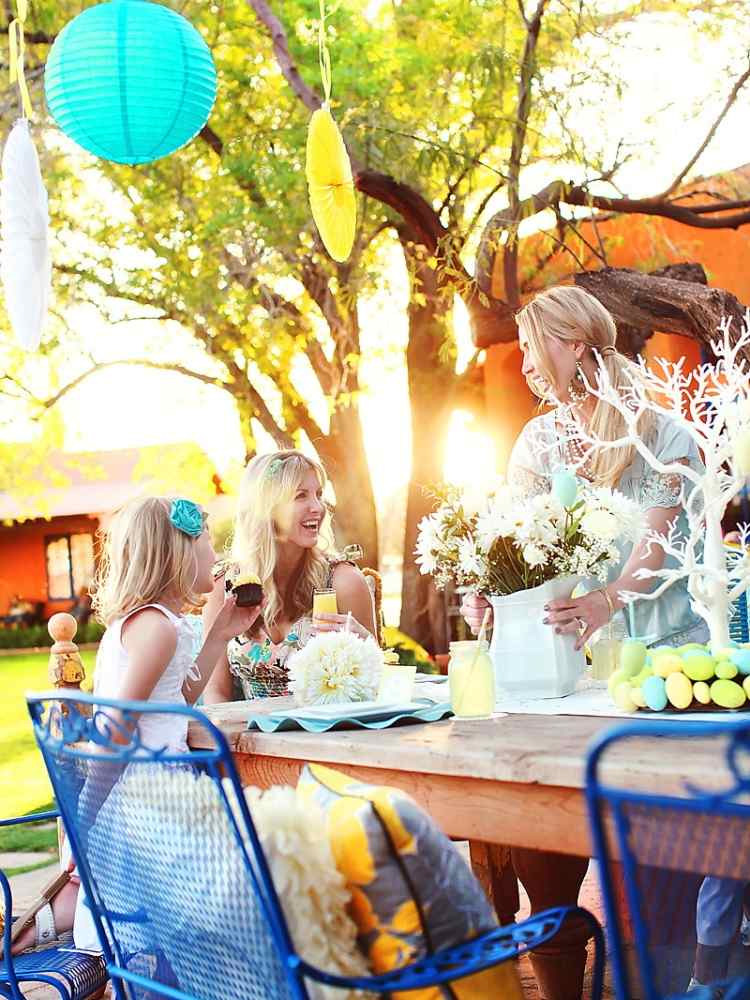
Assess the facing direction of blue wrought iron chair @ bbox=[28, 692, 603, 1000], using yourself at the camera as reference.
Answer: facing away from the viewer and to the right of the viewer

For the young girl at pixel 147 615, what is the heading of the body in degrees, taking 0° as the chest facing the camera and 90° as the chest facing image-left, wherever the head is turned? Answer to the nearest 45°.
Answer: approximately 270°

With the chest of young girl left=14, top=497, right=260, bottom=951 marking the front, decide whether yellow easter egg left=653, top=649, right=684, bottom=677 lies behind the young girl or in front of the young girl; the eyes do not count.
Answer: in front

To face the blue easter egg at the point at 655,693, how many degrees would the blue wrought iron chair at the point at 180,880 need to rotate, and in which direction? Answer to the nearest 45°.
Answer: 0° — it already faces it

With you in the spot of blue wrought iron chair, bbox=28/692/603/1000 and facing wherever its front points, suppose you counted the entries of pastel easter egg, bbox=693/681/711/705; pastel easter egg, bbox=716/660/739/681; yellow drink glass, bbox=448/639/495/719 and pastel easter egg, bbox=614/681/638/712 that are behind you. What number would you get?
0

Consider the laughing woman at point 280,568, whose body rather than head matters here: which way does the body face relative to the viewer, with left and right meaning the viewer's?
facing the viewer and to the right of the viewer

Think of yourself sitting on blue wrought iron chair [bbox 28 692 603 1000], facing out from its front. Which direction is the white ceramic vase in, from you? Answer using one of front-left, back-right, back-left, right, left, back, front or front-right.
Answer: front

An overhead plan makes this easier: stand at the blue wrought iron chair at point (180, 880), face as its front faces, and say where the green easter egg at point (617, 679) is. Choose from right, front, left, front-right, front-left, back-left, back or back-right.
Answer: front

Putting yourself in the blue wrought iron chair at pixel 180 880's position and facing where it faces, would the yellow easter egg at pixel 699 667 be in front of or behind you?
in front

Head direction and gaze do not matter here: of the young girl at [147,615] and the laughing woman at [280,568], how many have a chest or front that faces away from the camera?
0

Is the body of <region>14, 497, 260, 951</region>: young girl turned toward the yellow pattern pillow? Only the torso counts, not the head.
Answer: no

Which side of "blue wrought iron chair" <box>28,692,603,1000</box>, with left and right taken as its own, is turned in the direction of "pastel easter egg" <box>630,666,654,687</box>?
front
